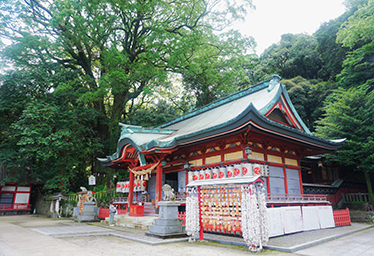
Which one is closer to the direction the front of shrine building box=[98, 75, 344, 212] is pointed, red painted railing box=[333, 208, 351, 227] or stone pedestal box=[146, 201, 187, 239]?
the stone pedestal

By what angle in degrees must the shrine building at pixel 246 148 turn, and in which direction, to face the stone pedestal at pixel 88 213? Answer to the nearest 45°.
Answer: approximately 45° to its right

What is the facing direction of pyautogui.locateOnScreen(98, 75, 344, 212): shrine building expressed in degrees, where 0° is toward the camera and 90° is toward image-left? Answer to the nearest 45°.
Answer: approximately 45°

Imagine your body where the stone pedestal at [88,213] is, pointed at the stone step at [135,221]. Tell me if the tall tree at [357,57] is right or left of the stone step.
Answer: left

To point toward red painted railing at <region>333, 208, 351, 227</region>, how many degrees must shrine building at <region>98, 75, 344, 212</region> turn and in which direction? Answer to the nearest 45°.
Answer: approximately 135° to its left

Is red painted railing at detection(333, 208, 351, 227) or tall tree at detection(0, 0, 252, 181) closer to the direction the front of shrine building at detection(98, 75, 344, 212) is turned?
the tall tree

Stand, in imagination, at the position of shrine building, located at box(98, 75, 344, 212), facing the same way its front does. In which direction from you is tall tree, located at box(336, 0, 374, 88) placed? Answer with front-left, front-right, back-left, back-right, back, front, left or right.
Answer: back
